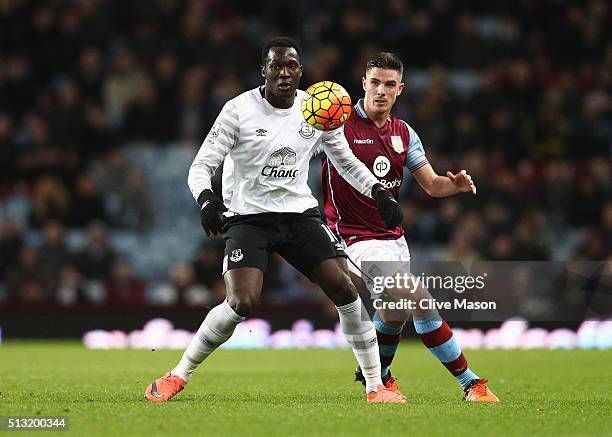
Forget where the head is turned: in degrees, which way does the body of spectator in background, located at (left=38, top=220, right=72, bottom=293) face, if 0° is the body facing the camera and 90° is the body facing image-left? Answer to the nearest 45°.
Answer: approximately 0°

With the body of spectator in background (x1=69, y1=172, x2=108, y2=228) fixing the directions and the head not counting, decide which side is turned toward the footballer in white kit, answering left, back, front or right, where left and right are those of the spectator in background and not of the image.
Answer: front

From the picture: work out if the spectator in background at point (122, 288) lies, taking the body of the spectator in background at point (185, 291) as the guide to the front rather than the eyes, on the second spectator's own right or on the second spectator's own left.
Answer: on the second spectator's own right

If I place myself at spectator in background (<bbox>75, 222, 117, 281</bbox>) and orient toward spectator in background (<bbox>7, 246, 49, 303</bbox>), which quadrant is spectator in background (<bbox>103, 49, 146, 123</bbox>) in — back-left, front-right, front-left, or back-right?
back-right

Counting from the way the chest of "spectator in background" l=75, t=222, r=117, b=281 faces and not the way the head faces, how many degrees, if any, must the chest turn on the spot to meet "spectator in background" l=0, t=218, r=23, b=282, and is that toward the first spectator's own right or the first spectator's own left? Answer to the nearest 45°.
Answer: approximately 90° to the first spectator's own right

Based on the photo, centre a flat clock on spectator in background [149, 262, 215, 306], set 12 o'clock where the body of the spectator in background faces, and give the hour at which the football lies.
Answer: The football is roughly at 12 o'clock from the spectator in background.

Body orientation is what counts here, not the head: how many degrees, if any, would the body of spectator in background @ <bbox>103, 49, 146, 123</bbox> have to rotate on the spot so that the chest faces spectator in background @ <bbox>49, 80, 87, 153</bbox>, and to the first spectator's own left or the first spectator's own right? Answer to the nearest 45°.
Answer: approximately 45° to the first spectator's own right

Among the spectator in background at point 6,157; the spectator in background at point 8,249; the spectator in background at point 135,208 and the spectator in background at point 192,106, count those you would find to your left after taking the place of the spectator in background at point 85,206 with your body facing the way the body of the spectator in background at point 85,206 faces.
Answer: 2

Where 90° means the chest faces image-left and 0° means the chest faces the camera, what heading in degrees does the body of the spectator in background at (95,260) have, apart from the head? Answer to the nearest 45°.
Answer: approximately 0°

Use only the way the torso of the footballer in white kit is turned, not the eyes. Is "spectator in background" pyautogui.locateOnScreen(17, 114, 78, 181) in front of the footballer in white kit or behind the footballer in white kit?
behind

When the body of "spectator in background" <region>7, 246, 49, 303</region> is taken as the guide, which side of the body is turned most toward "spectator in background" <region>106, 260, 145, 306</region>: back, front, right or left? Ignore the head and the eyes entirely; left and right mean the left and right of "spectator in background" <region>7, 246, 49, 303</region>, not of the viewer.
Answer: left
